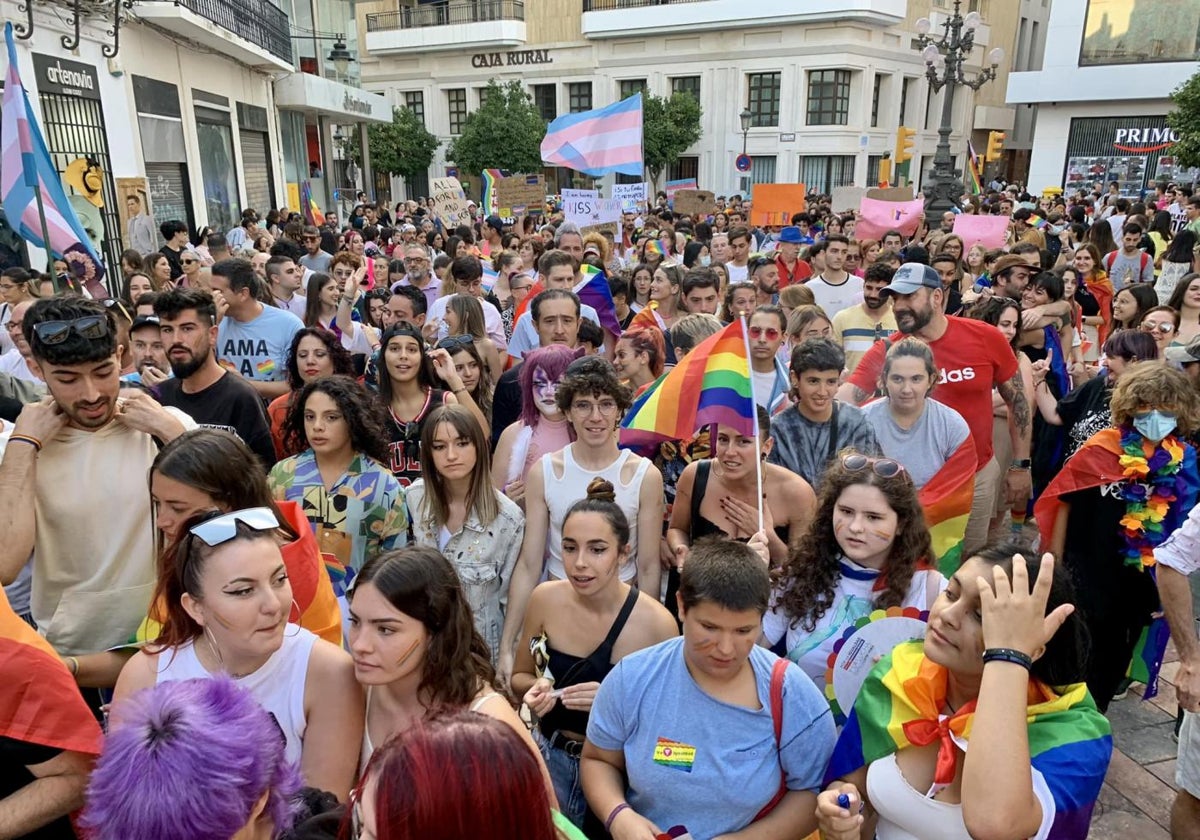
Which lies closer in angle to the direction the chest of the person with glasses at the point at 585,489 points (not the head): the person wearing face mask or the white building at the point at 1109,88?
the person wearing face mask

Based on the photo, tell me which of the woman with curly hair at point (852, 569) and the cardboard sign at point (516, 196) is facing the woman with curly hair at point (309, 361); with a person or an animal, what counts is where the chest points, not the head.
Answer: the cardboard sign

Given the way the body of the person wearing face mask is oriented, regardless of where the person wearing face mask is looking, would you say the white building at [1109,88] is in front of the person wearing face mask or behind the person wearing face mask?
behind

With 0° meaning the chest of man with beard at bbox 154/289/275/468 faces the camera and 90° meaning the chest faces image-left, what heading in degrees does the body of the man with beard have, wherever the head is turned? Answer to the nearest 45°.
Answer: approximately 45°

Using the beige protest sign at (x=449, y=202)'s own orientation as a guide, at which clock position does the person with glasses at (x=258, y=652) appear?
The person with glasses is roughly at 12 o'clock from the beige protest sign.

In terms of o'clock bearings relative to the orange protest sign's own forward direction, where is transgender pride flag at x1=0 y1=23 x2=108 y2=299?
The transgender pride flag is roughly at 1 o'clock from the orange protest sign.
